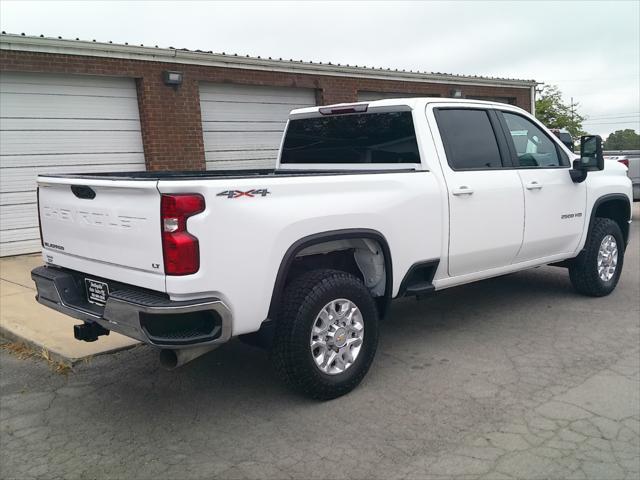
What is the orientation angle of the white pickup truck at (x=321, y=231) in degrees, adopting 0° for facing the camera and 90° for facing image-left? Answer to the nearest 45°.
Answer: approximately 225°

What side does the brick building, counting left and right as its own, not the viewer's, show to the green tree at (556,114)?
left

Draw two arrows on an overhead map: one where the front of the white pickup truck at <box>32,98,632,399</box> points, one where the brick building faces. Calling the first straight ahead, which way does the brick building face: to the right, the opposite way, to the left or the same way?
to the right

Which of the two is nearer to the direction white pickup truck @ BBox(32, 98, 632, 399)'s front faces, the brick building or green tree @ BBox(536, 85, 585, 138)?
the green tree

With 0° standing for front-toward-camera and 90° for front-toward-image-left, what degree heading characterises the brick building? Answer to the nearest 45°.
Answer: approximately 315°

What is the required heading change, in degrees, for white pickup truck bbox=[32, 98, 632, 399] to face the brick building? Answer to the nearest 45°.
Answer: approximately 90° to its left
